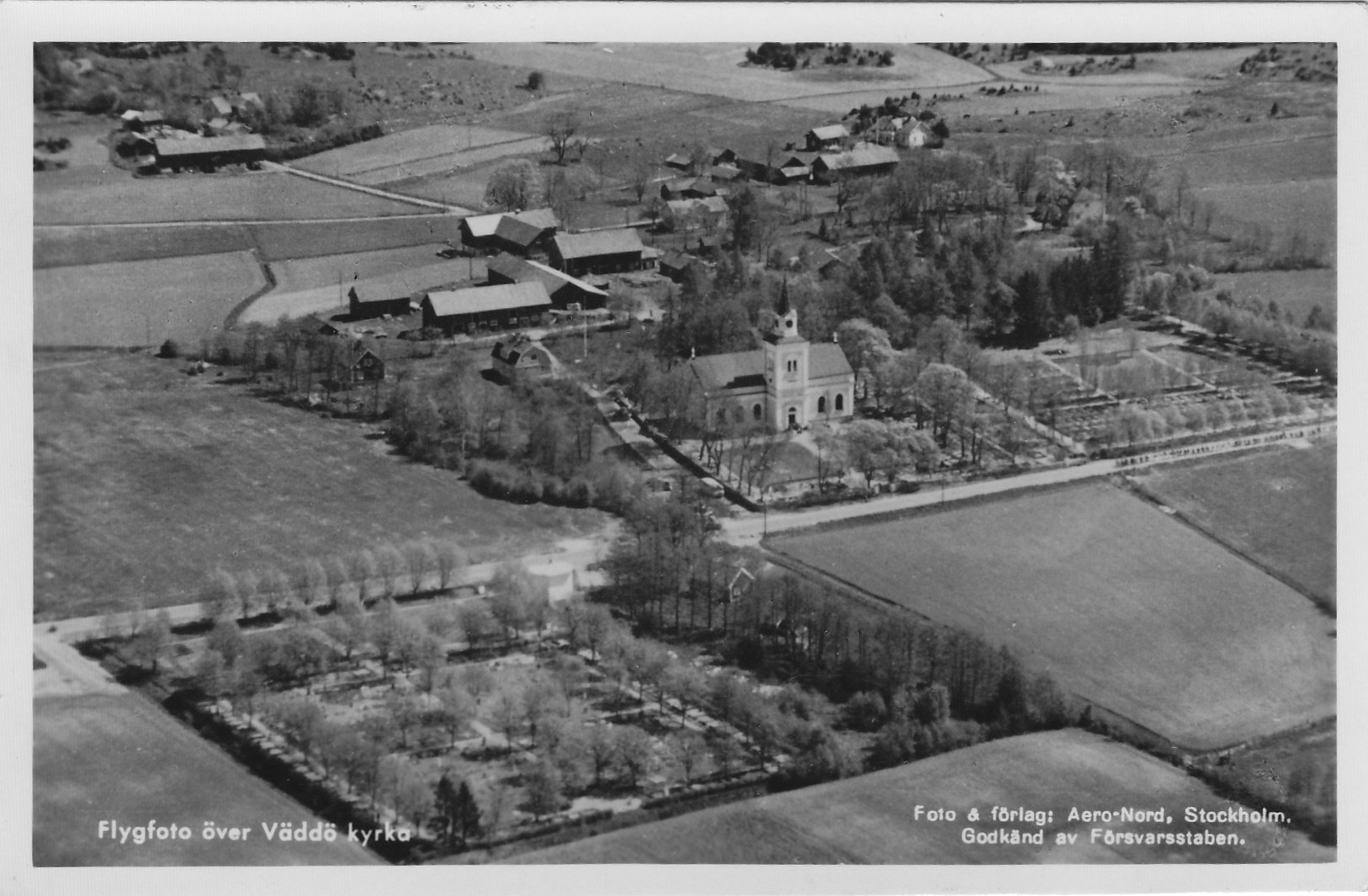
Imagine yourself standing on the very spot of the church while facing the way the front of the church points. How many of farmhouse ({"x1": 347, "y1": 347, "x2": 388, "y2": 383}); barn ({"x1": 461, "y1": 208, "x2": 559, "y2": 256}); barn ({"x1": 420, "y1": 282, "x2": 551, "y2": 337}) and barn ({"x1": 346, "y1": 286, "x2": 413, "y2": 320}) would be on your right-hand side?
4

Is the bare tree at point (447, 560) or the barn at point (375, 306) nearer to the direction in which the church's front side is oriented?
the bare tree

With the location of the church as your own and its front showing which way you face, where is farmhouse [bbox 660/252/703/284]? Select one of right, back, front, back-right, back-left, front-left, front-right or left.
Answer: back-right

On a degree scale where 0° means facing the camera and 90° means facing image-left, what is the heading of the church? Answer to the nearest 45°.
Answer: approximately 0°

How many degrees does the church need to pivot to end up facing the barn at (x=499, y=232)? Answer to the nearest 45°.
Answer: approximately 90° to its right

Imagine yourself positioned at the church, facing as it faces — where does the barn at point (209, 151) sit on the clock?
The barn is roughly at 5 o'clock from the church.

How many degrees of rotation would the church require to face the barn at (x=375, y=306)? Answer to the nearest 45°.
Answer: approximately 90° to its right

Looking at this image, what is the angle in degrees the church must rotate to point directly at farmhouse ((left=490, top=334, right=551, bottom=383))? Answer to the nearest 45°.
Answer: approximately 90° to its right

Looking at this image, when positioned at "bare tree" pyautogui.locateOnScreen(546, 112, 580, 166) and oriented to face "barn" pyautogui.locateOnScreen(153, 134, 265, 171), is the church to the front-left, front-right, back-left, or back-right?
back-left

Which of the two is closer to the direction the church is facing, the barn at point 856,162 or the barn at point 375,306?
the barn at point 375,306

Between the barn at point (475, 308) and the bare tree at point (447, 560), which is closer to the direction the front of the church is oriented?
the bare tree

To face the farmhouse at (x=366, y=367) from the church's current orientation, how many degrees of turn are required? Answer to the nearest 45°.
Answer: approximately 90° to its right
